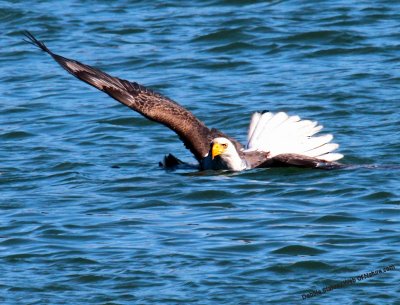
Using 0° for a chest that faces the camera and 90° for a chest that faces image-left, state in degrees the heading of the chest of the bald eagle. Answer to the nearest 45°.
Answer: approximately 45°
